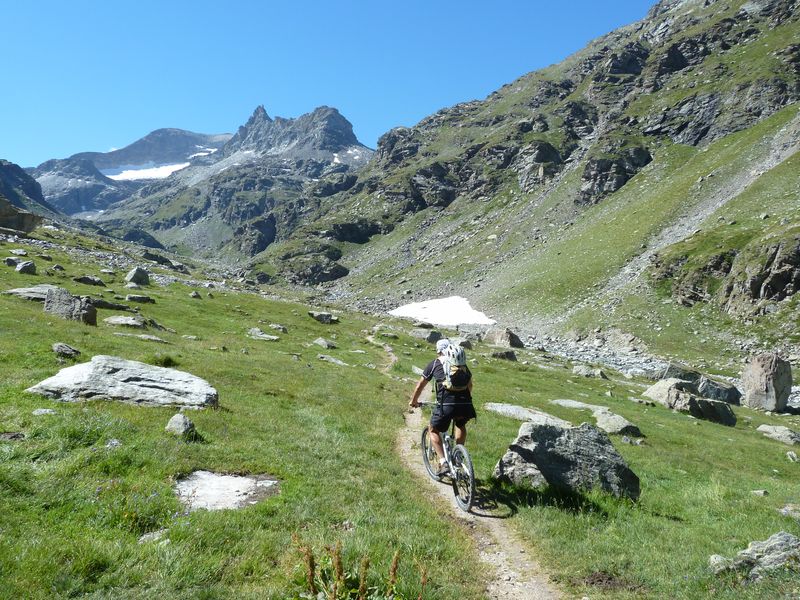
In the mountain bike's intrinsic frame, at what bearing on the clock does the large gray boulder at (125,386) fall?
The large gray boulder is roughly at 11 o'clock from the mountain bike.

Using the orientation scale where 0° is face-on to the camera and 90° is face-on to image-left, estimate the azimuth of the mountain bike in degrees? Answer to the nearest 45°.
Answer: approximately 135°

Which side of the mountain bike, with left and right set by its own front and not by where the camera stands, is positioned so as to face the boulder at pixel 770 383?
right

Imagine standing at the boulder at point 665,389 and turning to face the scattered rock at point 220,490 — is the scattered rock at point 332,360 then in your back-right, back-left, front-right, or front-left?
front-right

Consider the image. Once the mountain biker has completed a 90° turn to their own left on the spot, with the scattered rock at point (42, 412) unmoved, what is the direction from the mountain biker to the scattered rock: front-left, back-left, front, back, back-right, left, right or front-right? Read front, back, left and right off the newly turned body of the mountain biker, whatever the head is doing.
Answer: front-right

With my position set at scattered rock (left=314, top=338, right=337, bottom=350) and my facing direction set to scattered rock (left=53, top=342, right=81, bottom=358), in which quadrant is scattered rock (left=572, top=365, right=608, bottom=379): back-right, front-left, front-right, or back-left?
back-left

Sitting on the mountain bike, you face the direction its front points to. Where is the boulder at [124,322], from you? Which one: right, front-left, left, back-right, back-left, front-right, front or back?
front

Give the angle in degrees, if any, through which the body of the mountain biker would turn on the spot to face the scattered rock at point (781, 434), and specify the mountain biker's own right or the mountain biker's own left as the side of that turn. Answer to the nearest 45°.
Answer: approximately 90° to the mountain biker's own right

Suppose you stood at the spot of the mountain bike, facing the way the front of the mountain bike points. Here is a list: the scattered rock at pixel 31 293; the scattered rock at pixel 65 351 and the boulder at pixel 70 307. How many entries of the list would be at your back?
0

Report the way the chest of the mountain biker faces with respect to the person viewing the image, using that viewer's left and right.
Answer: facing away from the viewer and to the left of the viewer

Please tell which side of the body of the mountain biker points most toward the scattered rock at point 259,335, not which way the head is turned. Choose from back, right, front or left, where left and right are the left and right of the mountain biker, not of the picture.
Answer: front

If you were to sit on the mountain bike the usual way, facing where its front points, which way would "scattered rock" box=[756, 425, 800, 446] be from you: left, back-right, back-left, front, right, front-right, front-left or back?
right

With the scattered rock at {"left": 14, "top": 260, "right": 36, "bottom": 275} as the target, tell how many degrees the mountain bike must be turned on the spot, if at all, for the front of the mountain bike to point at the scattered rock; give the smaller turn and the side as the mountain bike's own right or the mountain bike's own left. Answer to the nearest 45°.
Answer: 0° — it already faces it

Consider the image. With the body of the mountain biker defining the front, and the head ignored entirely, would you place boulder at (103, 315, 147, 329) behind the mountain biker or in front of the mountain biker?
in front

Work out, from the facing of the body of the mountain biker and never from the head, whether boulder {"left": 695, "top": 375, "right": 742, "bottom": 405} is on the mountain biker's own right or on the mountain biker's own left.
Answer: on the mountain biker's own right
